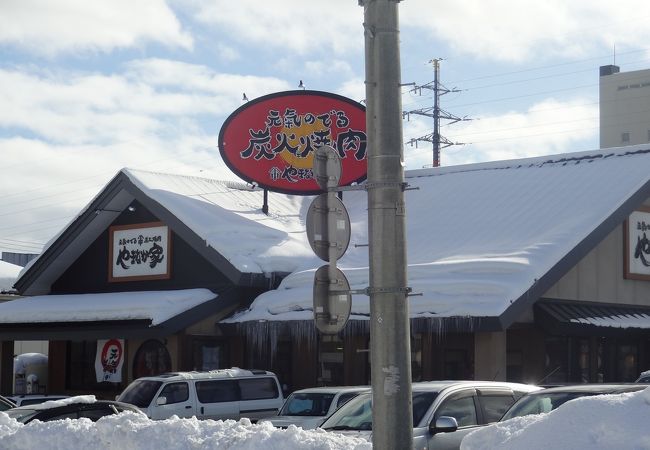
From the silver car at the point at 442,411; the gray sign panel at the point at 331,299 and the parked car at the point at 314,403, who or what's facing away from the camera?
the gray sign panel

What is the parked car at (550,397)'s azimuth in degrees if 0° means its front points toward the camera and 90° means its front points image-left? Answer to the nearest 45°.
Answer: approximately 45°

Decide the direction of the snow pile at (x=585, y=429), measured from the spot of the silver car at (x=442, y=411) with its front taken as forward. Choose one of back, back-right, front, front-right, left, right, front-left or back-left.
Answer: front-left

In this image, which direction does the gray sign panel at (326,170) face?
away from the camera

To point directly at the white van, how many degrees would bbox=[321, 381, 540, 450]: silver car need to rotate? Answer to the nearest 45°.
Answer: approximately 90° to its right

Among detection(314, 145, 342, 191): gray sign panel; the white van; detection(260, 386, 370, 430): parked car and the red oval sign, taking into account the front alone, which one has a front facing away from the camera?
the gray sign panel

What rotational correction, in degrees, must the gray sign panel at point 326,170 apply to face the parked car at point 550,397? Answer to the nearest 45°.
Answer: approximately 45° to its right

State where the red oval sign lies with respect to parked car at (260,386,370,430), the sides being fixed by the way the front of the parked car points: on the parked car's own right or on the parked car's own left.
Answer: on the parked car's own right

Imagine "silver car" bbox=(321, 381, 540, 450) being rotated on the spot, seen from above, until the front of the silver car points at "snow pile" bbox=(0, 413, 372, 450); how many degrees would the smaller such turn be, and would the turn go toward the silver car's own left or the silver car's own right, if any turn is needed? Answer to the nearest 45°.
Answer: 0° — it already faces it

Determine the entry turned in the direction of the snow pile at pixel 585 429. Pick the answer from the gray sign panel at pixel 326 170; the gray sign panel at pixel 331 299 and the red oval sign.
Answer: the red oval sign

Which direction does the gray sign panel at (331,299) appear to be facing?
away from the camera

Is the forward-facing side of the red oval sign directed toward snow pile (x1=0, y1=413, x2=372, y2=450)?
yes

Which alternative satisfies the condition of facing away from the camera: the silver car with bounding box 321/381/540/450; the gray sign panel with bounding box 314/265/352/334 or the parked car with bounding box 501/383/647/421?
the gray sign panel
